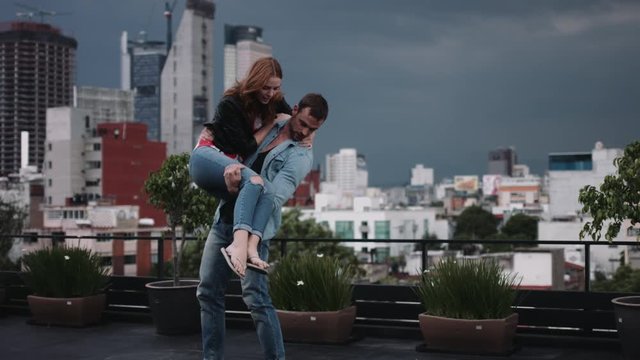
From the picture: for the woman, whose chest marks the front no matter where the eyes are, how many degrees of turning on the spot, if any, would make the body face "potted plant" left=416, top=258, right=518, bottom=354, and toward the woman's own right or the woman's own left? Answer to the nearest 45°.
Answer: approximately 90° to the woman's own left

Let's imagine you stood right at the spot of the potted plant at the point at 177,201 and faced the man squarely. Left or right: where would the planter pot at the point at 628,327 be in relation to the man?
left

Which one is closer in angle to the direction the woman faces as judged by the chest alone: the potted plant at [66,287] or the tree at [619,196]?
the tree

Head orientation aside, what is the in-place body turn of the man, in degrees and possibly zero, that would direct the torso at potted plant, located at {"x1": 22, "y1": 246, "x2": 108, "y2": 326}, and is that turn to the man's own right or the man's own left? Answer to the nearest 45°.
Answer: approximately 90° to the man's own right

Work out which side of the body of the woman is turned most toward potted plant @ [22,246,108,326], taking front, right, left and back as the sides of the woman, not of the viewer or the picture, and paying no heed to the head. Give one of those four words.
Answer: back

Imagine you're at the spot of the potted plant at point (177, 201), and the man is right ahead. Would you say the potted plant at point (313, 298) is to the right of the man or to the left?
left

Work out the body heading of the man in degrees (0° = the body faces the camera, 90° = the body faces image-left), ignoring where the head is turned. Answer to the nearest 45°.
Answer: approximately 45°

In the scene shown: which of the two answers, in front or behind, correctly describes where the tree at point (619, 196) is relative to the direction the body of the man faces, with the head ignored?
behind

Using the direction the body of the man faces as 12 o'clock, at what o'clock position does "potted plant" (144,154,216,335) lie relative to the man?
The potted plant is roughly at 4 o'clock from the man.

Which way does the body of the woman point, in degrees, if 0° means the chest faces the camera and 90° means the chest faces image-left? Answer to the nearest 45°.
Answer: approximately 315°
